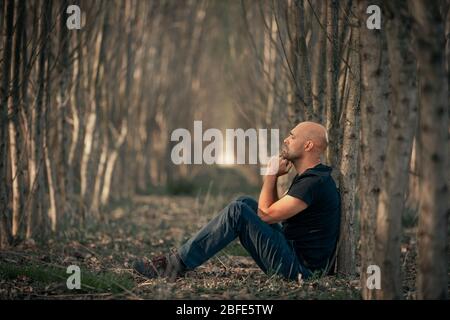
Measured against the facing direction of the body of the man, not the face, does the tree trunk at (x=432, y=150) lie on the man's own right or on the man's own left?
on the man's own left

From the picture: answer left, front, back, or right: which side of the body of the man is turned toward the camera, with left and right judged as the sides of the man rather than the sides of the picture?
left

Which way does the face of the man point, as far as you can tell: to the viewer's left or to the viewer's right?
to the viewer's left

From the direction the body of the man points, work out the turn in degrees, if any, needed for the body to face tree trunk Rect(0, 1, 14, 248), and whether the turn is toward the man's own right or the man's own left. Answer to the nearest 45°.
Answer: approximately 45° to the man's own right

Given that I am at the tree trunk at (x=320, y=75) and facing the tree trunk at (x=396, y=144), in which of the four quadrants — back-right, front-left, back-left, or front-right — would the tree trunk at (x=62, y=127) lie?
back-right

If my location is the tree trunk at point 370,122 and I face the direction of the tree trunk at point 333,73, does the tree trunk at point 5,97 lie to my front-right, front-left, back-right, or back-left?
front-left

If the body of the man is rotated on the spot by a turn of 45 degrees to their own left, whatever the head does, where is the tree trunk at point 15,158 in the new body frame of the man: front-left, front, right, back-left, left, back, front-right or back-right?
right

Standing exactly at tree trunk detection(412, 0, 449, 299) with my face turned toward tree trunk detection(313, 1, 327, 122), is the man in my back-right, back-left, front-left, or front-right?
front-left
